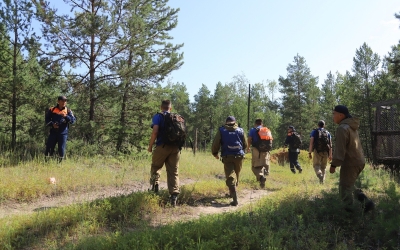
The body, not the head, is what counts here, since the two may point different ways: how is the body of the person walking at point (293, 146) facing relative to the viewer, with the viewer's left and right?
facing away from the viewer and to the left of the viewer

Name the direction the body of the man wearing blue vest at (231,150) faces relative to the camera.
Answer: away from the camera

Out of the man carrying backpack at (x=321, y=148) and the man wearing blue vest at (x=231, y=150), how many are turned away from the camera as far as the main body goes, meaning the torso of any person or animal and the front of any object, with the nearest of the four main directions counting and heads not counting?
2

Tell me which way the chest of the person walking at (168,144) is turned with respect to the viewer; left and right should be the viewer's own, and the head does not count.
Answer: facing away from the viewer and to the left of the viewer

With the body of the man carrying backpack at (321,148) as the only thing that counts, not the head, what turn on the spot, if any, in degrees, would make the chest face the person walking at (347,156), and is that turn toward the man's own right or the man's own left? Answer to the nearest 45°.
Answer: approximately 180°

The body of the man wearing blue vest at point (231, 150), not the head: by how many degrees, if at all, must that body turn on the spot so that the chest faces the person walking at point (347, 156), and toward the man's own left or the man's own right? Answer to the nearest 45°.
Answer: approximately 135° to the man's own right

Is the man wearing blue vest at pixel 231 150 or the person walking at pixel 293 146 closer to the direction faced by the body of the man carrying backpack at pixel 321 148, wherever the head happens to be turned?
the person walking

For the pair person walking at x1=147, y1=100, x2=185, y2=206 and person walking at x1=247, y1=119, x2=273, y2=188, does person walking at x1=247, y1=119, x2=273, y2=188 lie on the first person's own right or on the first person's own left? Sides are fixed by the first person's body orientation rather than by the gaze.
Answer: on the first person's own right

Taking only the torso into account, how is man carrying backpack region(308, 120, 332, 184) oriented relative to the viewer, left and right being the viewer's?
facing away from the viewer
